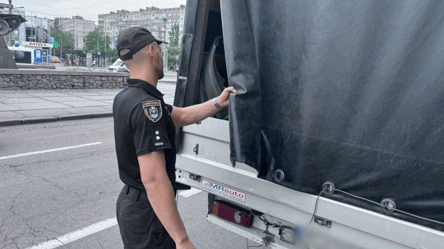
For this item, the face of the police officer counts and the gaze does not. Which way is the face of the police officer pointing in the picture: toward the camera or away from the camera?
away from the camera

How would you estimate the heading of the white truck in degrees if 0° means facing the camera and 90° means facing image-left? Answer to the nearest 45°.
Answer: approximately 225°

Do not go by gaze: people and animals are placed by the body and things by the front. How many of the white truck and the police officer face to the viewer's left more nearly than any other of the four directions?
0

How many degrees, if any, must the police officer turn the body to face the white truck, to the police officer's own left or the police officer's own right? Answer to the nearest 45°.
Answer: approximately 45° to the police officer's own right

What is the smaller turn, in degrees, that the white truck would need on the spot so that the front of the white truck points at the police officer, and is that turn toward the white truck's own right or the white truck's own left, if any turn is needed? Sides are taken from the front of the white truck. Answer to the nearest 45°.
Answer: approximately 135° to the white truck's own left
